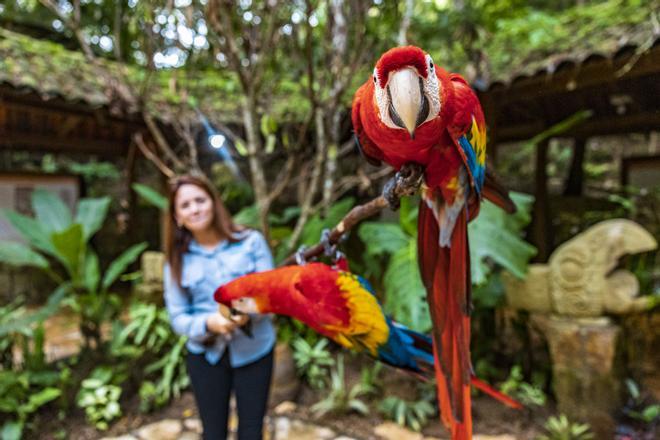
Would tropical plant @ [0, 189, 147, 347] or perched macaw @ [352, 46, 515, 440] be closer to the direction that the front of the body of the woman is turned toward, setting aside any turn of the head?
the perched macaw

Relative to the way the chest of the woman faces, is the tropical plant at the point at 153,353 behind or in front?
behind

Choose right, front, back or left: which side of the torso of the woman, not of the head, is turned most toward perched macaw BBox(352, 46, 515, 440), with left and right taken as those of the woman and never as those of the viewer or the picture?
front

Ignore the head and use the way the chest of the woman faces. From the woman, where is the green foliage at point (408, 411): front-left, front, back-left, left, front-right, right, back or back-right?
back-left

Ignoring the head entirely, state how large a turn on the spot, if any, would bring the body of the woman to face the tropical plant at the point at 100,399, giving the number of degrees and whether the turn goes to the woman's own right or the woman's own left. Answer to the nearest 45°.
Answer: approximately 135° to the woman's own right

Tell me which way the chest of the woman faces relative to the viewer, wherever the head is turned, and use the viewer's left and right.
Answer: facing the viewer

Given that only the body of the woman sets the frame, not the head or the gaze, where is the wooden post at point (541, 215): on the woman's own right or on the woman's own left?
on the woman's own left

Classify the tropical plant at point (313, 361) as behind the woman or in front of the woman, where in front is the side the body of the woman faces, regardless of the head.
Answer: behind

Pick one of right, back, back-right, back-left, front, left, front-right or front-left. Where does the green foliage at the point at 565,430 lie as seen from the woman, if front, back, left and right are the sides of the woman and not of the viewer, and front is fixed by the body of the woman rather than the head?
left

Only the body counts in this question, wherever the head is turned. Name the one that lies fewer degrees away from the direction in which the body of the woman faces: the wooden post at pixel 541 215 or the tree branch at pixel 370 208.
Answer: the tree branch

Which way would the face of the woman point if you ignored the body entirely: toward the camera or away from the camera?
toward the camera
